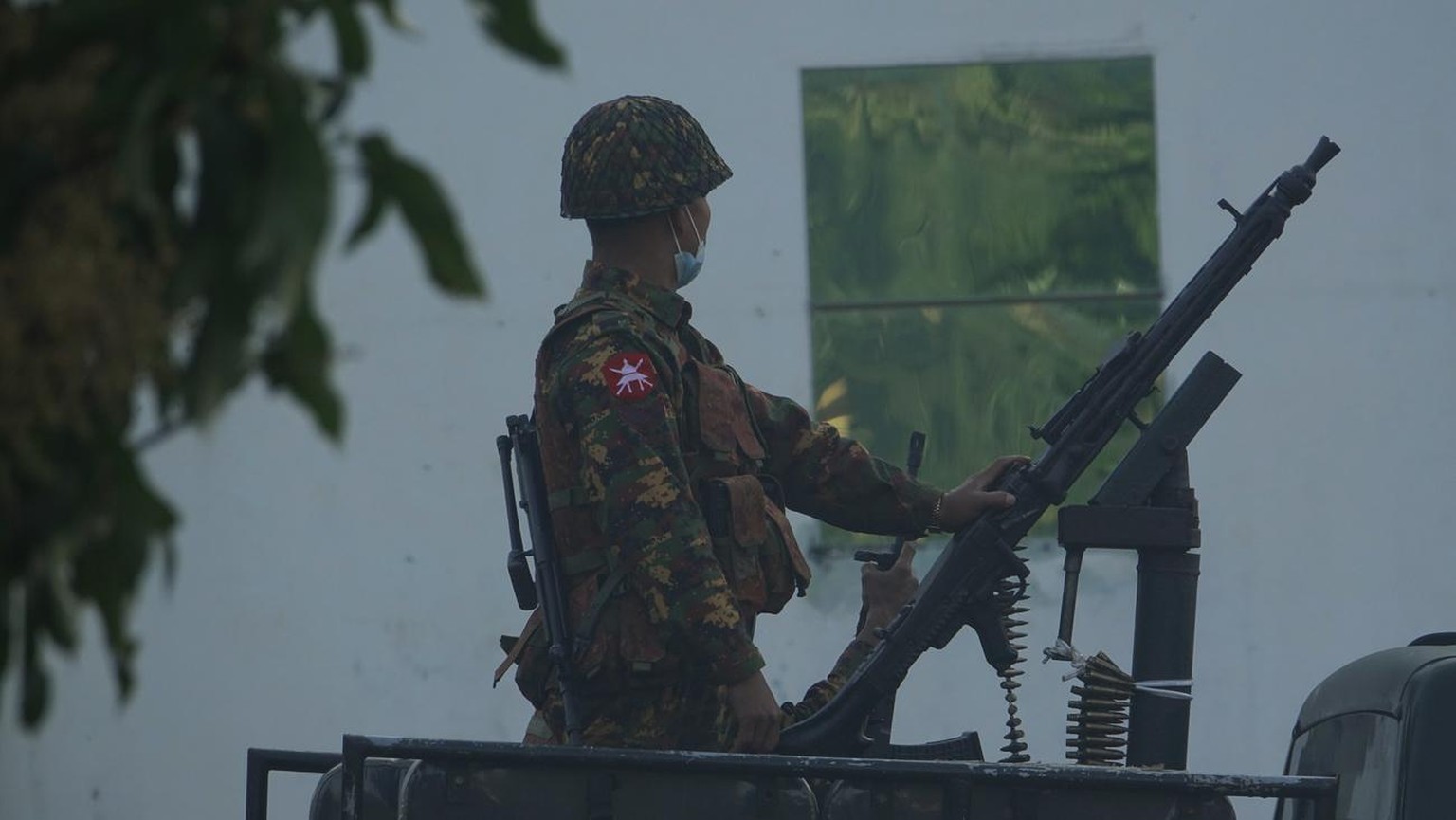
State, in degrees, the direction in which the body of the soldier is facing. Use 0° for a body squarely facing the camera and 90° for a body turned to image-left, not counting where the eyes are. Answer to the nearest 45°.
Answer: approximately 270°
